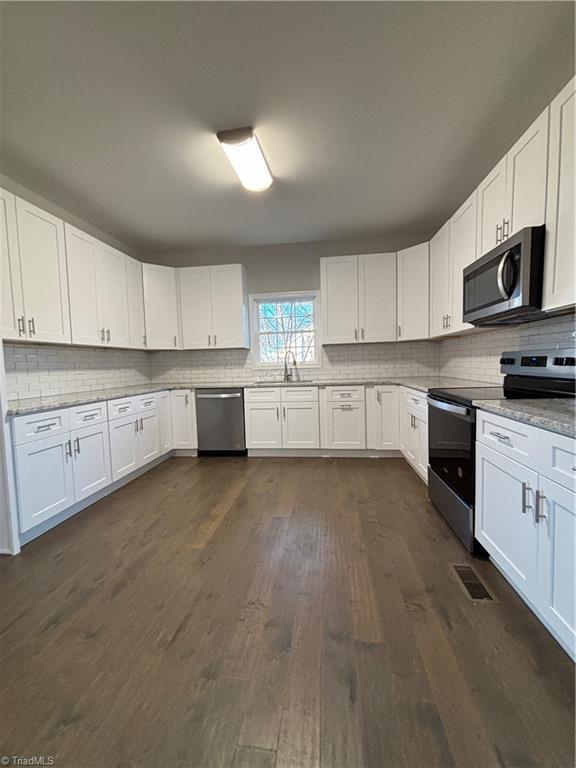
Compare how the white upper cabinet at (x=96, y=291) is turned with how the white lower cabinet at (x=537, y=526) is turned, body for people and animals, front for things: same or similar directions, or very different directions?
very different directions

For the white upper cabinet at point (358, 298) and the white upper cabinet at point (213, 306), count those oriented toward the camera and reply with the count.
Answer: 2

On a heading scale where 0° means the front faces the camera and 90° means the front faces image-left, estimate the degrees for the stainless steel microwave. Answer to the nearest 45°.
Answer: approximately 45°

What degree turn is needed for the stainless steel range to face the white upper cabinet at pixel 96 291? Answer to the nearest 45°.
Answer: approximately 45° to its right

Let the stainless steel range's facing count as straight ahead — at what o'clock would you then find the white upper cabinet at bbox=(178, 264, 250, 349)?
The white upper cabinet is roughly at 2 o'clock from the stainless steel range.

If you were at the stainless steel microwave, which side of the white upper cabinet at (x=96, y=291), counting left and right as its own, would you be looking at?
front

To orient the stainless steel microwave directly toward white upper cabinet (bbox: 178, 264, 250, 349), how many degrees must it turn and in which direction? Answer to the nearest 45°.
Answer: approximately 45° to its right

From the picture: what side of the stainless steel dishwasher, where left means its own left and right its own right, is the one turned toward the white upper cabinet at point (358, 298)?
left

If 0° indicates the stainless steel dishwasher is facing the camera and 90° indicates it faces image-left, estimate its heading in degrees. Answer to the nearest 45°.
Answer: approximately 0°

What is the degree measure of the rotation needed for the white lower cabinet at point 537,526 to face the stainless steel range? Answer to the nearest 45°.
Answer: approximately 90° to its right

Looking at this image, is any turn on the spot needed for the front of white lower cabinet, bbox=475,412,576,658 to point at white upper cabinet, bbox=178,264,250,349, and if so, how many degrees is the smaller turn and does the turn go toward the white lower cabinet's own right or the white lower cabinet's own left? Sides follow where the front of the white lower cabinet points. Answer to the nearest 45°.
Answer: approximately 45° to the white lower cabinet's own right

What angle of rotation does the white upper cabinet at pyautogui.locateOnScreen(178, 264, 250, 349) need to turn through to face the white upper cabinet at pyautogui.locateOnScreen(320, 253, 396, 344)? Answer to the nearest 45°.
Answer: approximately 90° to its left

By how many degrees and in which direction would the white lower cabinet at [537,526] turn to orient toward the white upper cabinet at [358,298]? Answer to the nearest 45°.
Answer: approximately 90° to its right

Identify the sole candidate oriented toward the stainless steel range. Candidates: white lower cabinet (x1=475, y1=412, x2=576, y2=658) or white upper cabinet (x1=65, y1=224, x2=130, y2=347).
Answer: the white upper cabinet

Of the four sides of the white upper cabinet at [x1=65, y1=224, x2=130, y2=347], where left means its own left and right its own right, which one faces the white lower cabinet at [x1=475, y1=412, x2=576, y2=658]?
front

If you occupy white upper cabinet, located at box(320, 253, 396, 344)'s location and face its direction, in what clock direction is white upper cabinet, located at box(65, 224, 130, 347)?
white upper cabinet, located at box(65, 224, 130, 347) is roughly at 2 o'clock from white upper cabinet, located at box(320, 253, 396, 344).

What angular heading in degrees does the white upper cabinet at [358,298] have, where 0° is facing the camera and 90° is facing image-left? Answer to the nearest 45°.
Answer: approximately 0°
